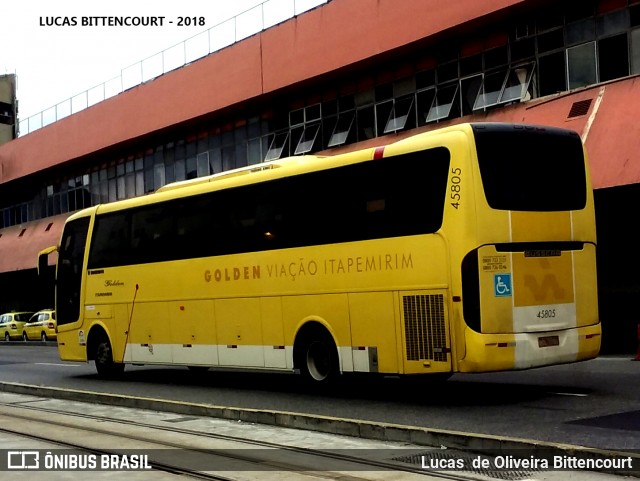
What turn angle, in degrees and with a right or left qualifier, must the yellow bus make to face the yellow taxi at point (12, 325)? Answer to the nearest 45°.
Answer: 0° — it already faces it

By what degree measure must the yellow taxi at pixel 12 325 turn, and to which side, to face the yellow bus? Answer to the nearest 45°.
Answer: approximately 135° to its left

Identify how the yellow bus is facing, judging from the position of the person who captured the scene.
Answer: facing away from the viewer and to the left of the viewer

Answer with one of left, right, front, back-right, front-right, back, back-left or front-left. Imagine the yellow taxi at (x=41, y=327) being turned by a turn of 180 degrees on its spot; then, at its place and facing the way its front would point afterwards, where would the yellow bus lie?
front-right

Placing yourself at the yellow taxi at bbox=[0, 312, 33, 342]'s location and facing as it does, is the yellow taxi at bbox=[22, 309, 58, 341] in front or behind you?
behind
